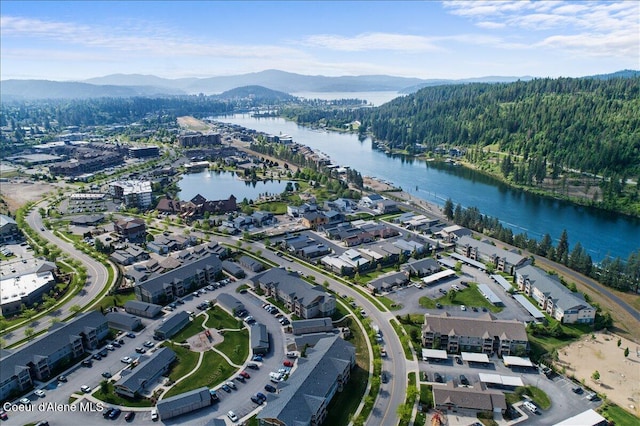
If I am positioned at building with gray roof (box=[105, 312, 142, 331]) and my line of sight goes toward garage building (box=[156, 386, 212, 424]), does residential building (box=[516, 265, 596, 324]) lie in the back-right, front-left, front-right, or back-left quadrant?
front-left

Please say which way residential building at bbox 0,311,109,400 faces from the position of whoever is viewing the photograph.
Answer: facing the viewer and to the right of the viewer

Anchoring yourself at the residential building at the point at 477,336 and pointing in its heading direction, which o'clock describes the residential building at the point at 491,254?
the residential building at the point at 491,254 is roughly at 6 o'clock from the residential building at the point at 477,336.

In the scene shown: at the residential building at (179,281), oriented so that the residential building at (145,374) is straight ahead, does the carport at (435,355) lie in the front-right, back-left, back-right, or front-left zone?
front-left

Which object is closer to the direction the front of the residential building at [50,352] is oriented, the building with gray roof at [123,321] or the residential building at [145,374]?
the residential building

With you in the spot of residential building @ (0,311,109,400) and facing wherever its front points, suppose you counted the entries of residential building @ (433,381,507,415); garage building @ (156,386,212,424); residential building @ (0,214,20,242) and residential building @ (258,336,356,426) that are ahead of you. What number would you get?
3

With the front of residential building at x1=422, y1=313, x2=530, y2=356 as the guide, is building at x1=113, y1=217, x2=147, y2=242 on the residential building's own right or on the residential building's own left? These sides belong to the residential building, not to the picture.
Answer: on the residential building's own right

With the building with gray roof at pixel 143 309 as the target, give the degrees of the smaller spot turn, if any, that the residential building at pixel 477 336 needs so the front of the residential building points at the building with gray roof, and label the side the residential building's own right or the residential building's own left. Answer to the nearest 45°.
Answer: approximately 90° to the residential building's own right

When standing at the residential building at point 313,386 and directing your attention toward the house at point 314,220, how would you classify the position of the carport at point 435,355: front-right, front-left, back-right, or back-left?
front-right

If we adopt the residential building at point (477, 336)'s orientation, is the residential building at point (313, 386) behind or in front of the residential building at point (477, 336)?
in front

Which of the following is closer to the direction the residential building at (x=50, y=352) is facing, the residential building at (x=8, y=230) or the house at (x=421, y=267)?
the house

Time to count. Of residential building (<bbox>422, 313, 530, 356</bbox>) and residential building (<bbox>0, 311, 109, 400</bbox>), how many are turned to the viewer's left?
0

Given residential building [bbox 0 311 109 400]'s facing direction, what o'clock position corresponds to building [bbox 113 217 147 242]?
The building is roughly at 8 o'clock from the residential building.

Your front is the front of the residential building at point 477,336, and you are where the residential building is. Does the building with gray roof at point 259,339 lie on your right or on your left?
on your right

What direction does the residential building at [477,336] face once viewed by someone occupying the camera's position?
facing the viewer
